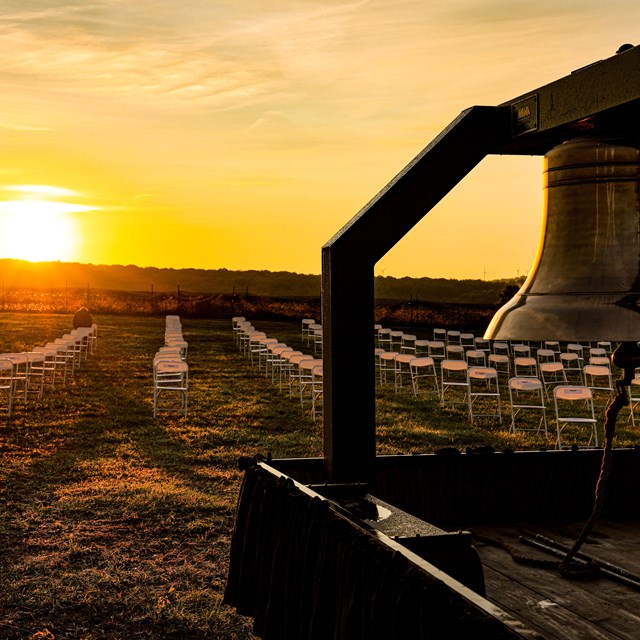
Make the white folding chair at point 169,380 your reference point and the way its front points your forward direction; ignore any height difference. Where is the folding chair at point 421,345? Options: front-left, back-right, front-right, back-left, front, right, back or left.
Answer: back-left

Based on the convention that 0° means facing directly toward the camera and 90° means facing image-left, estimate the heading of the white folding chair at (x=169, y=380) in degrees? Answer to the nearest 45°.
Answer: approximately 0°

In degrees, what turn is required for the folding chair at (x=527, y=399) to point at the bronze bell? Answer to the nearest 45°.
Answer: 0° — it already faces it

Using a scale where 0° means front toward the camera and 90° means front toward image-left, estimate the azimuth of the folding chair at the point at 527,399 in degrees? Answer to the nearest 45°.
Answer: approximately 0°

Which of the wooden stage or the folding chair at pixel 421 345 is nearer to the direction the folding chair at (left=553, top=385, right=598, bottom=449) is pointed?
the wooden stage

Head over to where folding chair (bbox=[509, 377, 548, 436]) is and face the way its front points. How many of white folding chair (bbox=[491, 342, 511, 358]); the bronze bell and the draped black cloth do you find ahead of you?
2

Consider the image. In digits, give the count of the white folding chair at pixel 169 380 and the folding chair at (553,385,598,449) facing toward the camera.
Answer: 2

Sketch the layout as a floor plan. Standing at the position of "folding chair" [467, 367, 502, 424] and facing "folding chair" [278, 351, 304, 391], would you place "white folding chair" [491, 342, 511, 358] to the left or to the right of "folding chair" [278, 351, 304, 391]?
right

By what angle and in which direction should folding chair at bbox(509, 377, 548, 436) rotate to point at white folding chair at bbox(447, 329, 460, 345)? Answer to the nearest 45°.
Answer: approximately 180°

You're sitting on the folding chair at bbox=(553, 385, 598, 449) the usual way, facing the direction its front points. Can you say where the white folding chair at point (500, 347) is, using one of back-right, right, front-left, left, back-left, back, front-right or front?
back

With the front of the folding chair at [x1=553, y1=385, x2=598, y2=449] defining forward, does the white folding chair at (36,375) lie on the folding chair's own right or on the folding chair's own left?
on the folding chair's own right
